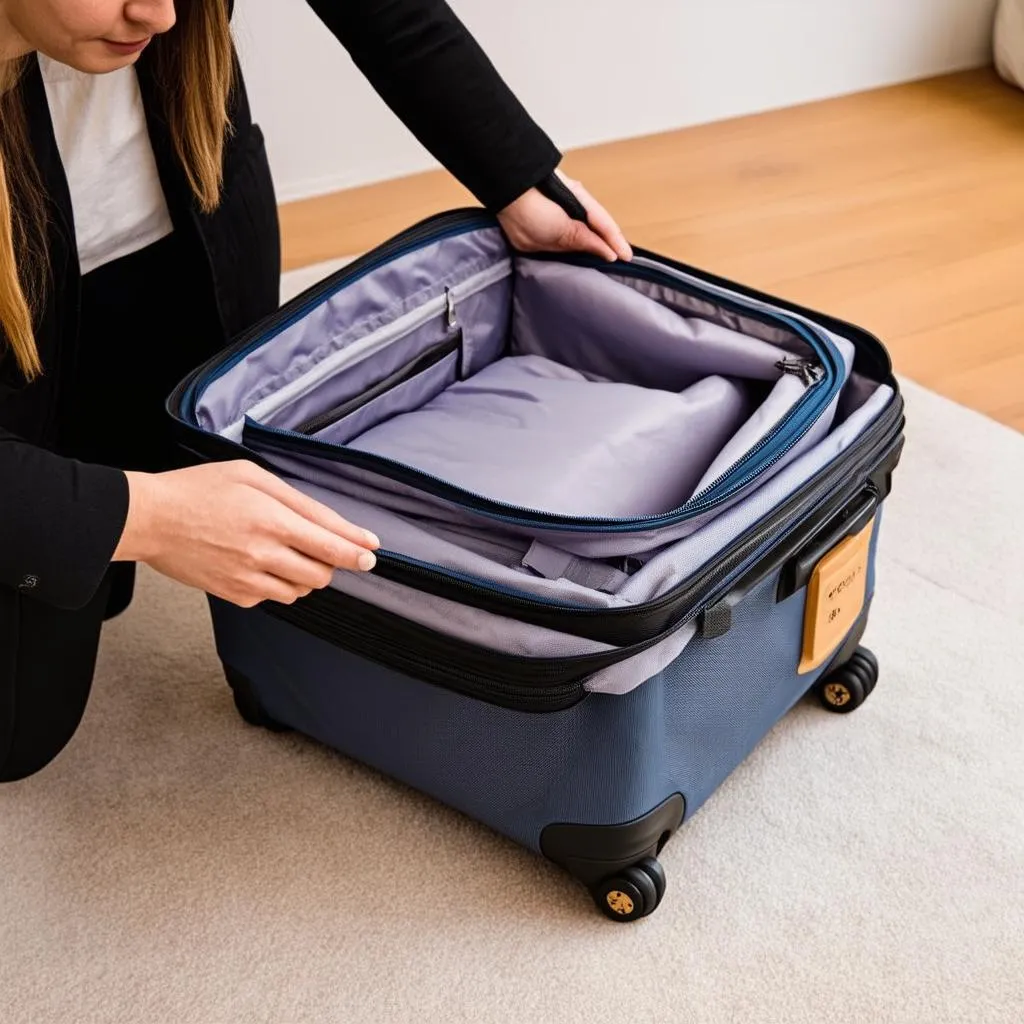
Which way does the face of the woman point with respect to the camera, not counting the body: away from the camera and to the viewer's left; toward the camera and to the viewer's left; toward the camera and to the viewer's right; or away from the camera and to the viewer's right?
toward the camera and to the viewer's right
